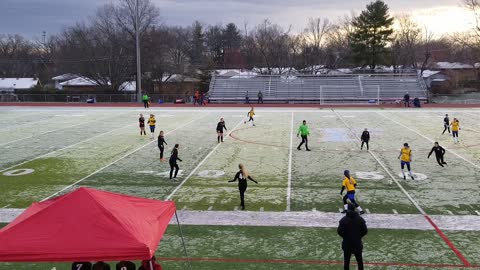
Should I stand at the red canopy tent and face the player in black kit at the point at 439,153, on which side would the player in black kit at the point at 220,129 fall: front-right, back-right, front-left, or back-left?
front-left

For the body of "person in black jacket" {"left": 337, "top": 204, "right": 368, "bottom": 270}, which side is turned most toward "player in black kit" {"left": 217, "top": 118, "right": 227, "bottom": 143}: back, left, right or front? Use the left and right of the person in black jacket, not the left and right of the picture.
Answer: front

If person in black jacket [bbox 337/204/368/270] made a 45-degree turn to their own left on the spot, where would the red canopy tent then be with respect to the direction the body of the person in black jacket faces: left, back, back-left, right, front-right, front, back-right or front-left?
left

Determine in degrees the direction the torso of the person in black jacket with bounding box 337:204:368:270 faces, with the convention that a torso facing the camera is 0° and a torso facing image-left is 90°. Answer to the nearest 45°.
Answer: approximately 180°

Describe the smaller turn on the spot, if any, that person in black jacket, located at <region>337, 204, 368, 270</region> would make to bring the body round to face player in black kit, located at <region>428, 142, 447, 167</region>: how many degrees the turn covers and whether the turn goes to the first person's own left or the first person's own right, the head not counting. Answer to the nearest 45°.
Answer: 0° — they already face them
